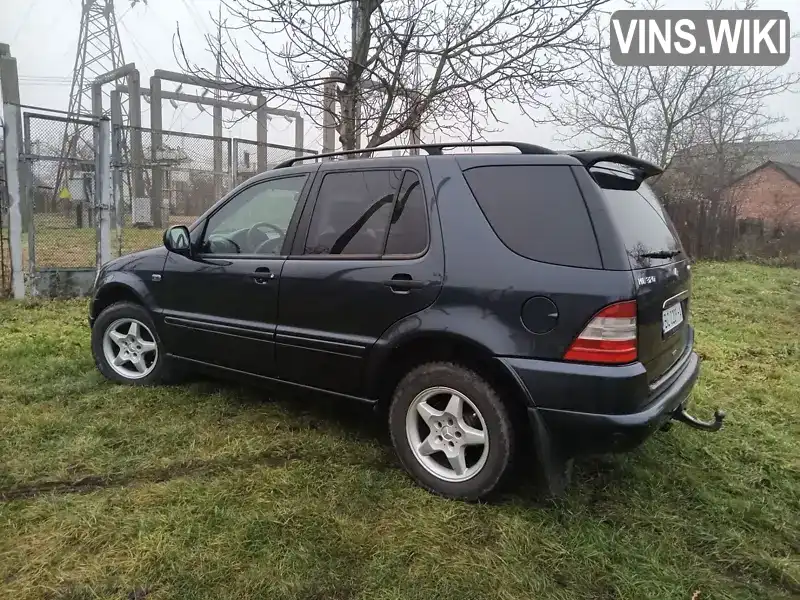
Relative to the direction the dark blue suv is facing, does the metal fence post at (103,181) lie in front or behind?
in front

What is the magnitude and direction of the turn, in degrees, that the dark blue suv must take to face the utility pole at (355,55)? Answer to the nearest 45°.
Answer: approximately 45° to its right

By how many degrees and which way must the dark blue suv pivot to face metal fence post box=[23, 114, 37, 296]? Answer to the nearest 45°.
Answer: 0° — it already faces it

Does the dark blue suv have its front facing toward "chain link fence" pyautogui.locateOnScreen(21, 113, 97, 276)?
yes

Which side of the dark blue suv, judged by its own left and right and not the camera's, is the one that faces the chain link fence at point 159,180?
front

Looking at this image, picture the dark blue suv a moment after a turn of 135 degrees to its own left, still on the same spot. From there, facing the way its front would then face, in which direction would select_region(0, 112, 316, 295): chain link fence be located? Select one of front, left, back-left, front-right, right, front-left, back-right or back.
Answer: back-right

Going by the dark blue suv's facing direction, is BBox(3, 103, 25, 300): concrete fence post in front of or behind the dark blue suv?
in front

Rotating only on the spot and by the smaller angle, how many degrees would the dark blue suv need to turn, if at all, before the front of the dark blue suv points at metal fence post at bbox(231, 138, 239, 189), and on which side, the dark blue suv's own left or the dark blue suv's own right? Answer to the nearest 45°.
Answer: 0° — it already faces it

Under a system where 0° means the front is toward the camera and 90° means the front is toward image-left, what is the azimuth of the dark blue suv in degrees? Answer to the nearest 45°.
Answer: approximately 135°
